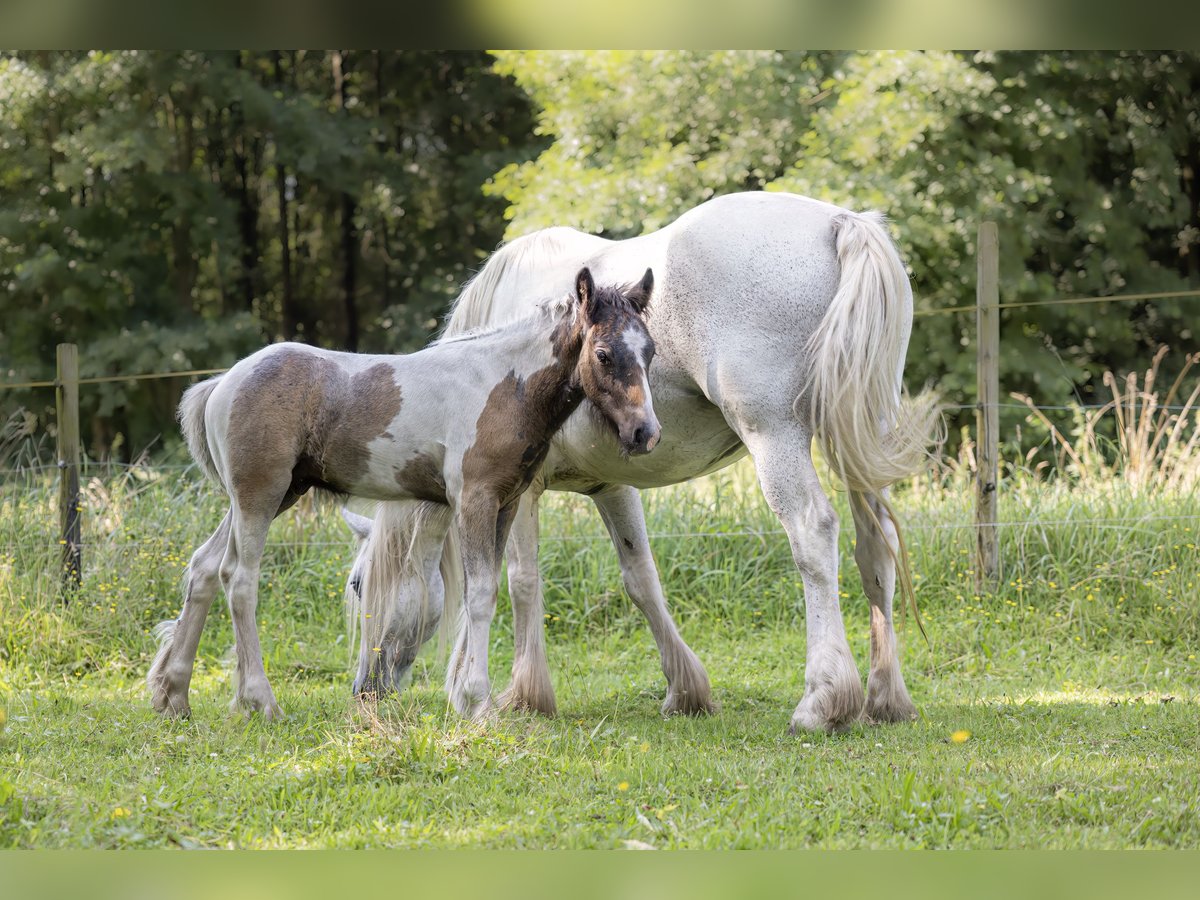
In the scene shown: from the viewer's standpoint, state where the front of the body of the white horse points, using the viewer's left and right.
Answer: facing away from the viewer and to the left of the viewer

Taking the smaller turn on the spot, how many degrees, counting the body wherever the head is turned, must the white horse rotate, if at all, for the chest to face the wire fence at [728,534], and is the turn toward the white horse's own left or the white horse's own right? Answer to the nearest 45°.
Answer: approximately 45° to the white horse's own right

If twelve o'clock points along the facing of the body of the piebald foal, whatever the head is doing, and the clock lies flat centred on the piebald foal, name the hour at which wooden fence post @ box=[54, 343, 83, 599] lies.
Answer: The wooden fence post is roughly at 8 o'clock from the piebald foal.

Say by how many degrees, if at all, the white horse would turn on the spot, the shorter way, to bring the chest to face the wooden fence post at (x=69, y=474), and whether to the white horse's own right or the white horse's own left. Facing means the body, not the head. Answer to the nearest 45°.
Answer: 0° — it already faces it

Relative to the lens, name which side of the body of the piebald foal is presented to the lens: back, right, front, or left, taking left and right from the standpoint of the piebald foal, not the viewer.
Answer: right

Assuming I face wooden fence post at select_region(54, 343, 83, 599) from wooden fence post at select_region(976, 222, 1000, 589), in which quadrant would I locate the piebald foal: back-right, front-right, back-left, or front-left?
front-left

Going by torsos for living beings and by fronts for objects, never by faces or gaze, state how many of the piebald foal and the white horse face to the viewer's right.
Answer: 1

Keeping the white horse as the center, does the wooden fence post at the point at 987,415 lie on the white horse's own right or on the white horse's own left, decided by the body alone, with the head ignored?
on the white horse's own right

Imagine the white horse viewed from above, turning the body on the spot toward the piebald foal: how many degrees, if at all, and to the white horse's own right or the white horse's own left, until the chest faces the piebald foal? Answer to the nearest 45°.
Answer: approximately 45° to the white horse's own left
